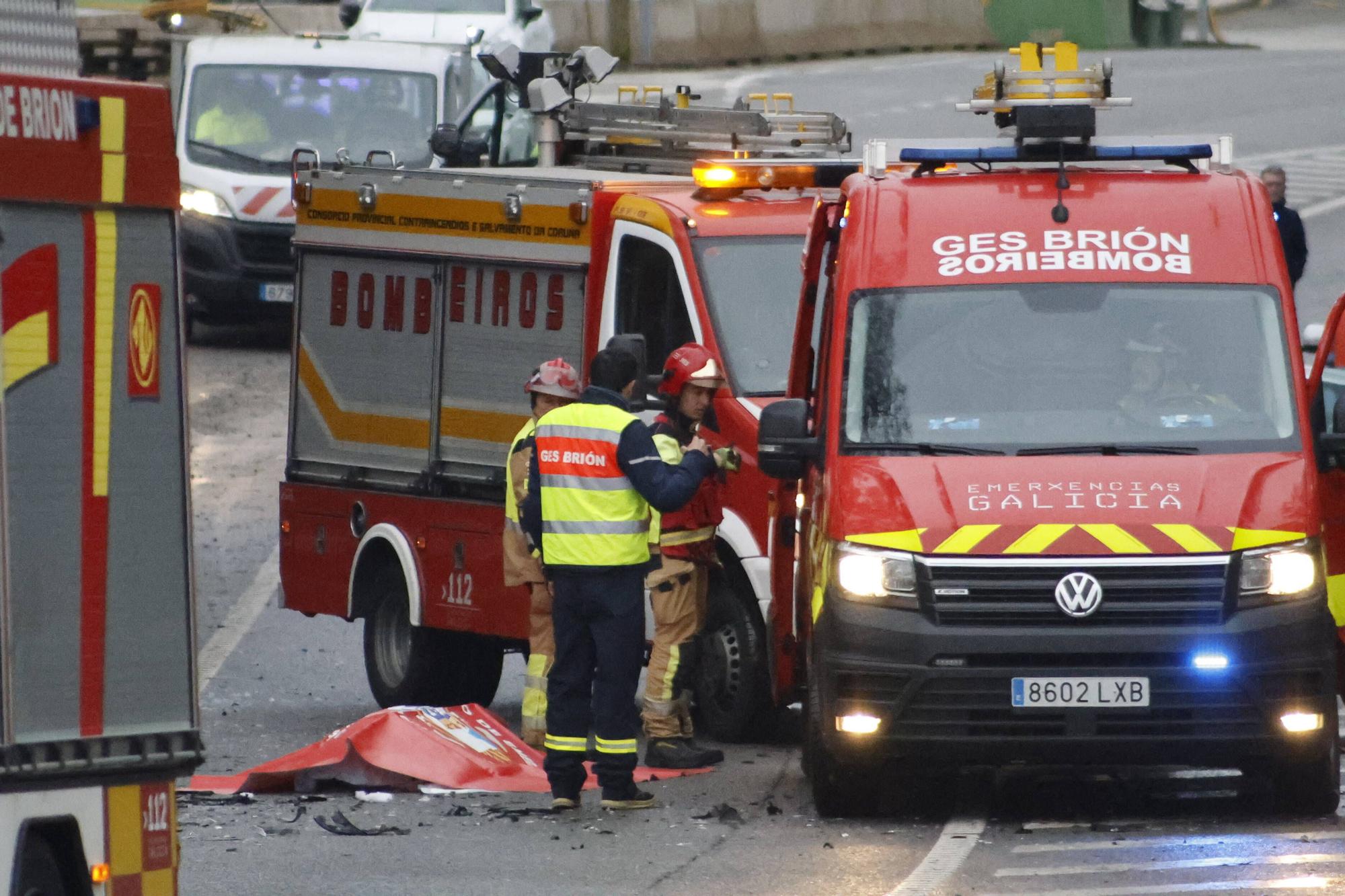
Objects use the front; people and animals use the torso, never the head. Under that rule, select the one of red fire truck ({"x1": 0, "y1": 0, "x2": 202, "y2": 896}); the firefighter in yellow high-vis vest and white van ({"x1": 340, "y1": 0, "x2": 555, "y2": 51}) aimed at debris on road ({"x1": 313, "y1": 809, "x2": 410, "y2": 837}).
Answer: the white van

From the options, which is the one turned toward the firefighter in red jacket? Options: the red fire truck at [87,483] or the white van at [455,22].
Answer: the white van

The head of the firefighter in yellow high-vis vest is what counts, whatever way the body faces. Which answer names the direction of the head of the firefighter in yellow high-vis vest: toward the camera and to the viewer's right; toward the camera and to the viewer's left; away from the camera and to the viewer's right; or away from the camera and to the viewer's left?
away from the camera and to the viewer's right

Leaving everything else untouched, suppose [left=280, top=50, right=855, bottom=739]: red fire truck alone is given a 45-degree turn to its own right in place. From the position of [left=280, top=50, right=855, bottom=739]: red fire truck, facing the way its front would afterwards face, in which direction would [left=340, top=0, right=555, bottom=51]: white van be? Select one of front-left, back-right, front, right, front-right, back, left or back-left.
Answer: back

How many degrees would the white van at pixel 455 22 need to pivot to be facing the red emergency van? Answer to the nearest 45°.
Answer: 0° — it already faces it
